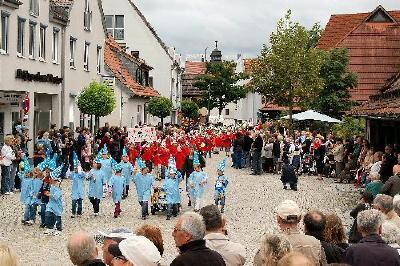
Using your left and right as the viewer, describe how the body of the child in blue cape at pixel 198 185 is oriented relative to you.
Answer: facing the viewer

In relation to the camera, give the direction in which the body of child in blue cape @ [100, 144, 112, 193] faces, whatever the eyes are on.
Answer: toward the camera

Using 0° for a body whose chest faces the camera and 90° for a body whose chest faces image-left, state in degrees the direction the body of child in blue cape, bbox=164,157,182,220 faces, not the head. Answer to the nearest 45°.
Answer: approximately 0°

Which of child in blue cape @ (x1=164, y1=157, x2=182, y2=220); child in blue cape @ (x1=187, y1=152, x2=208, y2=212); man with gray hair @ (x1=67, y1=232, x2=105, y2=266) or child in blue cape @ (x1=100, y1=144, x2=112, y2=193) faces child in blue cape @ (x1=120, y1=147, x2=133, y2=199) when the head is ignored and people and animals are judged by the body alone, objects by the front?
the man with gray hair

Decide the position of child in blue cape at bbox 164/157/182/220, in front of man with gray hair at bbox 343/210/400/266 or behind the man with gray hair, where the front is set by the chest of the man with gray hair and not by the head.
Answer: in front

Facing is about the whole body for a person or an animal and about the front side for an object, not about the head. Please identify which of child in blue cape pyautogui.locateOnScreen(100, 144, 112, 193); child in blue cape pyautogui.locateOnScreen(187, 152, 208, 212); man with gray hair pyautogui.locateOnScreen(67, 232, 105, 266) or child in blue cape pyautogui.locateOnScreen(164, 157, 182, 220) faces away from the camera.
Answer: the man with gray hair

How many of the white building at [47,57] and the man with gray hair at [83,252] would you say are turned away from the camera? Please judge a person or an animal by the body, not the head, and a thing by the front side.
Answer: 1

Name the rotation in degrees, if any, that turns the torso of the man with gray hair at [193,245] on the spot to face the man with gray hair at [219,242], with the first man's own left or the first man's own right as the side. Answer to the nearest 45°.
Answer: approximately 45° to the first man's own right

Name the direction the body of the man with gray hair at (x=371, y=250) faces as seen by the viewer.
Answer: away from the camera

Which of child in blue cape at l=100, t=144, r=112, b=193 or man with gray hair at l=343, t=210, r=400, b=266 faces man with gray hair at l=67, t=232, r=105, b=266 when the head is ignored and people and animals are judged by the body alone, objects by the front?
the child in blue cape

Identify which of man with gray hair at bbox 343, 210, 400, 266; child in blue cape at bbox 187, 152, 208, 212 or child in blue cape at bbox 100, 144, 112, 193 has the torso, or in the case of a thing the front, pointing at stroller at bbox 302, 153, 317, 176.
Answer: the man with gray hair

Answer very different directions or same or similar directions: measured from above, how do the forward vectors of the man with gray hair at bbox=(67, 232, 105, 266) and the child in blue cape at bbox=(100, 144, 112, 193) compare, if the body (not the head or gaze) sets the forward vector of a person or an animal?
very different directions

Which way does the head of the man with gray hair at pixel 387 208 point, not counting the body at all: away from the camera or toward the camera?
away from the camera
